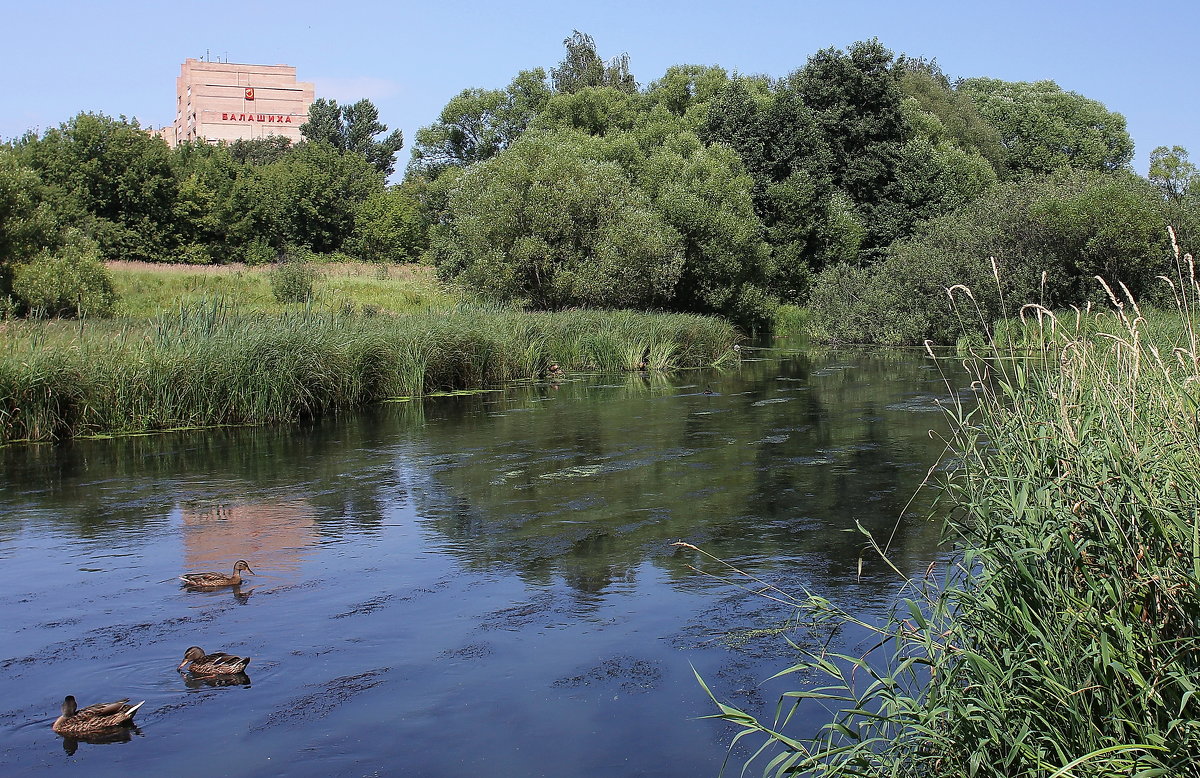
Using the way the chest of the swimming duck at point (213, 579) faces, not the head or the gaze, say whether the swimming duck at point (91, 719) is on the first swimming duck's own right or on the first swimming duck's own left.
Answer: on the first swimming duck's own right

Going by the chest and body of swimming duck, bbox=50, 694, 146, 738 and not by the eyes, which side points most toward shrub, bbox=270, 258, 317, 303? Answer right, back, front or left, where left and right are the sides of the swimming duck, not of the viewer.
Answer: right

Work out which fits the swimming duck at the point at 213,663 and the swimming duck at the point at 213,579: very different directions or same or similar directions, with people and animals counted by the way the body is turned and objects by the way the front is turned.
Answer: very different directions

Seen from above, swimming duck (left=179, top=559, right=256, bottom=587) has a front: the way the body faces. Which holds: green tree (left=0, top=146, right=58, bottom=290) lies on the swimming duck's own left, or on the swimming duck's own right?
on the swimming duck's own left

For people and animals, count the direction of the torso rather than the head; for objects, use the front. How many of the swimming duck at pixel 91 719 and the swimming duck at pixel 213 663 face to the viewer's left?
2

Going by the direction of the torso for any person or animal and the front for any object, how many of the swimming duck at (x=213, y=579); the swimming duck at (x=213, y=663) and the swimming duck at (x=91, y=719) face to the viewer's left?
2

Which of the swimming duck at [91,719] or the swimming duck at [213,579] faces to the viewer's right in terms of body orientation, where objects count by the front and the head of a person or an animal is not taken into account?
the swimming duck at [213,579]

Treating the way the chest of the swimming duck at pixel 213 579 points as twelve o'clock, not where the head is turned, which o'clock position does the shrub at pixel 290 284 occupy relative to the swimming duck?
The shrub is roughly at 9 o'clock from the swimming duck.

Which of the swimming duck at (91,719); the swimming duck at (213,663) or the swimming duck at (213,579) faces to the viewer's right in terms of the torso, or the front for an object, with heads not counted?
the swimming duck at (213,579)

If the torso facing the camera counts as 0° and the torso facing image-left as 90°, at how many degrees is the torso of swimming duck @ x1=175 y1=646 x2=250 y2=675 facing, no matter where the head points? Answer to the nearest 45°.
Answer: approximately 90°

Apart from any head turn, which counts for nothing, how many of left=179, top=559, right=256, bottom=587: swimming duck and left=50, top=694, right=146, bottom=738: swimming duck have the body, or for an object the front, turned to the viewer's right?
1

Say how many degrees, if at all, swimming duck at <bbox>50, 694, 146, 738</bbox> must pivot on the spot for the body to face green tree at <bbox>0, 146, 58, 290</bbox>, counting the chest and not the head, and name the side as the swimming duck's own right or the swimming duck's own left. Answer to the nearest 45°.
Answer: approximately 90° to the swimming duck's own right

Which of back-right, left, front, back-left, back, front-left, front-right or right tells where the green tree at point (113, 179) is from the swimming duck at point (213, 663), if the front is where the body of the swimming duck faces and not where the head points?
right

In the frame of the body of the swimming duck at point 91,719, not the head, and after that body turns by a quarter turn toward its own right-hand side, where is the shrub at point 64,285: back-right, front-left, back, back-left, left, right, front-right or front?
front

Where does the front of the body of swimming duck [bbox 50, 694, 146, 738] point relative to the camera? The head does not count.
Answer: to the viewer's left

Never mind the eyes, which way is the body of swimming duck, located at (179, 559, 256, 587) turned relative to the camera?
to the viewer's right

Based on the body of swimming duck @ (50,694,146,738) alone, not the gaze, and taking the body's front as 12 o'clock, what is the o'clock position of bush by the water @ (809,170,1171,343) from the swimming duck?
The bush by the water is roughly at 5 o'clock from the swimming duck.
